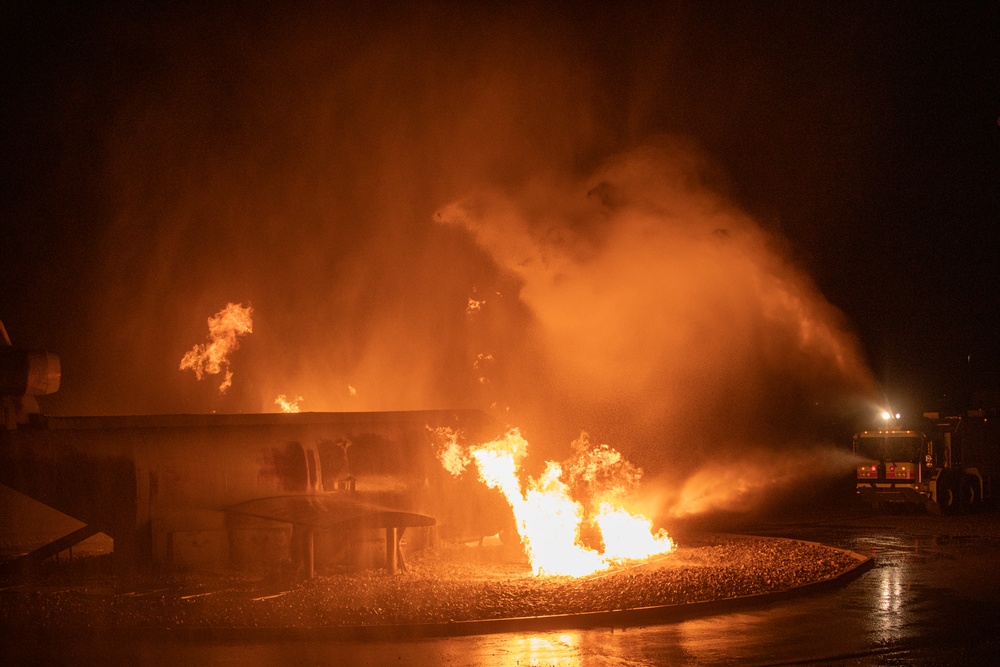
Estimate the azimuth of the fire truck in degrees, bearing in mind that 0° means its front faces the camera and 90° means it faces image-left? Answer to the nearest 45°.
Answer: approximately 45°

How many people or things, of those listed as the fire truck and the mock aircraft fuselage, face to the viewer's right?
1

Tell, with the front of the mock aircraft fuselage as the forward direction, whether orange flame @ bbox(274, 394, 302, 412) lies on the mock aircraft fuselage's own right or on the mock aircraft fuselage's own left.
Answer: on the mock aircraft fuselage's own left

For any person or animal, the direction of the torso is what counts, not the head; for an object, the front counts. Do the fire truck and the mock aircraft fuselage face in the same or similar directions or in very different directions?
very different directions

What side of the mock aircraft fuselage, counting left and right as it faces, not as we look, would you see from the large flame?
front

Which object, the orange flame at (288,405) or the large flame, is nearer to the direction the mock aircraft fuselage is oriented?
the large flame

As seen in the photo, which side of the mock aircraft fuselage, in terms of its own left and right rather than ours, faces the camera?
right
